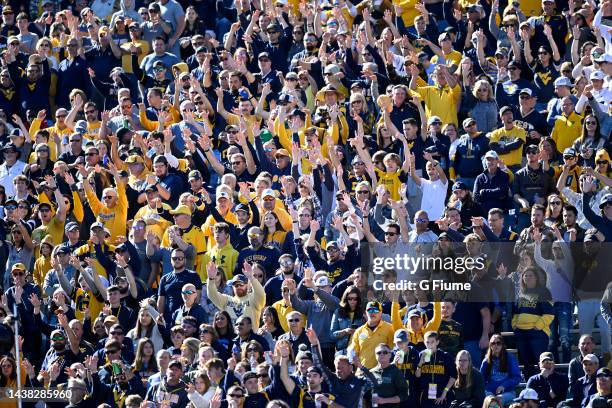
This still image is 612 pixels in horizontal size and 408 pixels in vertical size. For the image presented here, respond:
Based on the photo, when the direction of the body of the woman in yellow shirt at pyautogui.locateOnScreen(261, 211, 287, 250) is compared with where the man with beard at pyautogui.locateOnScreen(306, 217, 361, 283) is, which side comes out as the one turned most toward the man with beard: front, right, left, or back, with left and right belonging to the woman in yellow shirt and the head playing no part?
left

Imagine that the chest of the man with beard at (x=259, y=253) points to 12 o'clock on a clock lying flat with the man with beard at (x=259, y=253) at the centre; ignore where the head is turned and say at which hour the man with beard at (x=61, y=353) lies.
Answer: the man with beard at (x=61, y=353) is roughly at 3 o'clock from the man with beard at (x=259, y=253).

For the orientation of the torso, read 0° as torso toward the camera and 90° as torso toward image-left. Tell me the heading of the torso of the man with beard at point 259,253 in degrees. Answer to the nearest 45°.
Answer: approximately 0°

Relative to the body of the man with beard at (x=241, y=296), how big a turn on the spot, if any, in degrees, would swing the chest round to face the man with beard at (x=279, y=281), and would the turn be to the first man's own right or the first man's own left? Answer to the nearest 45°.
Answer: approximately 135° to the first man's own left

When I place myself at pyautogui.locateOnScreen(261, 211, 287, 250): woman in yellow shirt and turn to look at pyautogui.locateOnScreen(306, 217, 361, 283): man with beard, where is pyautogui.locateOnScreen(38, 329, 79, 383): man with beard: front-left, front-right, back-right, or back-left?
back-right
